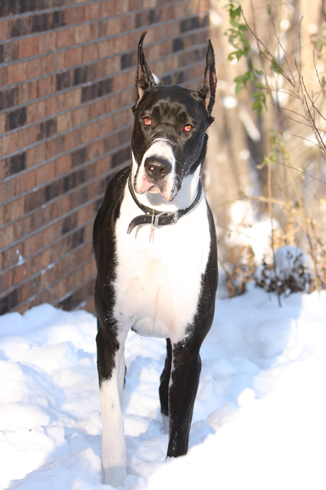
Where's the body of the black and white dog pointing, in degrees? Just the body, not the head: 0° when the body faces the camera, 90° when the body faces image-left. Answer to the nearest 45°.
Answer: approximately 0°
